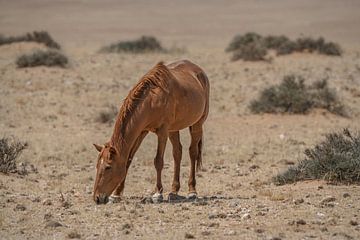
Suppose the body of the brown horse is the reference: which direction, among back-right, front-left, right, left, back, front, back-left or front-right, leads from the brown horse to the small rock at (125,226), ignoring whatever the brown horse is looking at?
front-left

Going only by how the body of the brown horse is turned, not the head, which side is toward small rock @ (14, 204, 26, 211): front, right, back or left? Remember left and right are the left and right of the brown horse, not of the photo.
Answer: front

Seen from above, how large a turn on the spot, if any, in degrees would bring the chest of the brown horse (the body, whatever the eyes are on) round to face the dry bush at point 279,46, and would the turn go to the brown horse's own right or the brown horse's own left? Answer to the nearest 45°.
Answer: approximately 135° to the brown horse's own right

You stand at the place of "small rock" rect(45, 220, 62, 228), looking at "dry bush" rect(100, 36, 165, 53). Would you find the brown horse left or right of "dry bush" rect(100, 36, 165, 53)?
right

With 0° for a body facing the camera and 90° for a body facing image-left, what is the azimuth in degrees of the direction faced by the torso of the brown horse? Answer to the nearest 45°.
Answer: approximately 45°

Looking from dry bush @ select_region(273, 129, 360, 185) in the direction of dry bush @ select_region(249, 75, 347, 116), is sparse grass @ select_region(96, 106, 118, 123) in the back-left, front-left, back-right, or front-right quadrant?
front-left

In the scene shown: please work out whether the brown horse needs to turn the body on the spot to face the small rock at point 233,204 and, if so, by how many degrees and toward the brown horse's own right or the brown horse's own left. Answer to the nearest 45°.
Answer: approximately 90° to the brown horse's own left

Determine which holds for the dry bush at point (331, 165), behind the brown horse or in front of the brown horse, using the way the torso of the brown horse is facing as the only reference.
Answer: behind

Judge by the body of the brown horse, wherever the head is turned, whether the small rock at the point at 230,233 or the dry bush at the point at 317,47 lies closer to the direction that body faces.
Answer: the small rock

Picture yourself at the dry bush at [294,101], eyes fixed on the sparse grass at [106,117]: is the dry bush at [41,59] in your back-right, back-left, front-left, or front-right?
front-right

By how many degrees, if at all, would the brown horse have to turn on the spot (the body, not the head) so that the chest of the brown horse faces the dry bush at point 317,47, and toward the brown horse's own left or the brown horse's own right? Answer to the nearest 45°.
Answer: approximately 135° to the brown horse's own right
